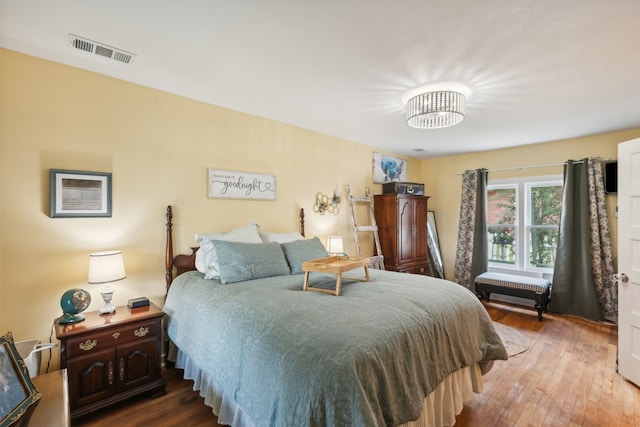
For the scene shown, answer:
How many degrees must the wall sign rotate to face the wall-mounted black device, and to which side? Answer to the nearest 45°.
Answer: approximately 45° to its left

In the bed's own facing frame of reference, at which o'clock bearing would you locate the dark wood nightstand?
The dark wood nightstand is roughly at 5 o'clock from the bed.

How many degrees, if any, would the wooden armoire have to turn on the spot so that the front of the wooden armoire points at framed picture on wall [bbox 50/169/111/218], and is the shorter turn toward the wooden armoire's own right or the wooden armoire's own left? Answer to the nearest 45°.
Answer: approximately 90° to the wooden armoire's own right

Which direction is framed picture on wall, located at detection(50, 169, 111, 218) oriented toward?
toward the camera

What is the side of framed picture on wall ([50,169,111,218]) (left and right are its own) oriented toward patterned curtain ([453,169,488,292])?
left

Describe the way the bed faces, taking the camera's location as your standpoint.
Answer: facing the viewer and to the right of the viewer

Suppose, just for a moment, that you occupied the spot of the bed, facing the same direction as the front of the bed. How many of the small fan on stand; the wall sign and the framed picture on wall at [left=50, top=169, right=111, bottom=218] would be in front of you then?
0

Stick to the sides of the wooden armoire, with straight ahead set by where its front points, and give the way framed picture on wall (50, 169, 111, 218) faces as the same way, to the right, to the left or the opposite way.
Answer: the same way

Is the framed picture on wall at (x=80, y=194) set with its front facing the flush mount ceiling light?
no

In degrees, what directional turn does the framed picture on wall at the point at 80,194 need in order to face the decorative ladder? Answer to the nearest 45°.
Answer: approximately 90° to its left

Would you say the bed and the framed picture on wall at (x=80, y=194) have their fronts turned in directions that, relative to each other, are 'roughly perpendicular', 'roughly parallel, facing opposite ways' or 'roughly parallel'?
roughly parallel

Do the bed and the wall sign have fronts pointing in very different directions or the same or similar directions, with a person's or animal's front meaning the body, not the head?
same or similar directions

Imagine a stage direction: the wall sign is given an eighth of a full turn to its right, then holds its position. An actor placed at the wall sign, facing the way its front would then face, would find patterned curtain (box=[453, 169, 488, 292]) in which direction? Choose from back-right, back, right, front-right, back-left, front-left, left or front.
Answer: left

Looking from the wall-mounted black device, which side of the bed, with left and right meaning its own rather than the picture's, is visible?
left

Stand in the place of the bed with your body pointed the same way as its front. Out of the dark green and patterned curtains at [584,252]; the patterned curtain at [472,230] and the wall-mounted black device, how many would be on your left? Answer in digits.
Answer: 3

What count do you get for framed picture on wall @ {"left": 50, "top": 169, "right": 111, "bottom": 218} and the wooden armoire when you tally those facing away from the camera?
0

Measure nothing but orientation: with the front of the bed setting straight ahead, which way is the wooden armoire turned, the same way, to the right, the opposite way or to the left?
the same way

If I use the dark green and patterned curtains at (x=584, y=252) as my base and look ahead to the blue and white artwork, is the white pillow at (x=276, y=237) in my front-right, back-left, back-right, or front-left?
front-left

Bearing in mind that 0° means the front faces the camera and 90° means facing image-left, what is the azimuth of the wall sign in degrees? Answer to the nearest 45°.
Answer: approximately 315°

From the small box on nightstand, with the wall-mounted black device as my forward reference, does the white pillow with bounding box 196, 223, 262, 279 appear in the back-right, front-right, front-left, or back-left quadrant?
front-left

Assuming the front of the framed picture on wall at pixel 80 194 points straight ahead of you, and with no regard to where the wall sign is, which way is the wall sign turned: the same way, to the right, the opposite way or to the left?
the same way
